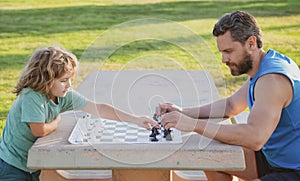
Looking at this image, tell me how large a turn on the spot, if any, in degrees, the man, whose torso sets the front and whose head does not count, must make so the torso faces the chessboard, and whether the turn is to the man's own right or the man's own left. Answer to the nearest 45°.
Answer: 0° — they already face it

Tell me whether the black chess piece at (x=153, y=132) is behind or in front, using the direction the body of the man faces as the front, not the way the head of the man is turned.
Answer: in front

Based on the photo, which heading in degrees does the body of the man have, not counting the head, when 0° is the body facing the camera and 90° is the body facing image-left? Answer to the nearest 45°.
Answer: approximately 90°
